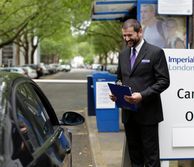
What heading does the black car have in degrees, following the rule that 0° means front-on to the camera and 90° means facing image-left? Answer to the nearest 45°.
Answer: approximately 225°

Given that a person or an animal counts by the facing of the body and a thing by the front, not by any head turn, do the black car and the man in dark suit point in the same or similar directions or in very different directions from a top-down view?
very different directions

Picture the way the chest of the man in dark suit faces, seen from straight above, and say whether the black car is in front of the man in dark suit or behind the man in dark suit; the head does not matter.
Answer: in front

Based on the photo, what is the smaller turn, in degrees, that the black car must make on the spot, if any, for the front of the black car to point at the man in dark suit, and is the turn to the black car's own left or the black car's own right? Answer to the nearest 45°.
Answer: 0° — it already faces them
